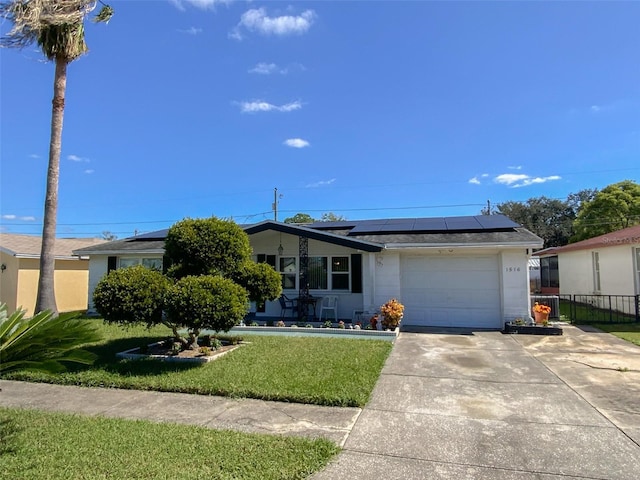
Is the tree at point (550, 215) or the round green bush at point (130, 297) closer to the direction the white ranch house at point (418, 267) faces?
the round green bush

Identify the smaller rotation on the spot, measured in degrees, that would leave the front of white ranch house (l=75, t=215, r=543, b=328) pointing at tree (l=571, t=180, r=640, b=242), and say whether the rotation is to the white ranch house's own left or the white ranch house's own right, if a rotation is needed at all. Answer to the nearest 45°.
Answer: approximately 135° to the white ranch house's own left

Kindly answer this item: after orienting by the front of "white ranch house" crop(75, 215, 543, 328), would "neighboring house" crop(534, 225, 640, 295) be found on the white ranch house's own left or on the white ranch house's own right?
on the white ranch house's own left

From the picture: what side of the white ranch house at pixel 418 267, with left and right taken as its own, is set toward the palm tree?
right

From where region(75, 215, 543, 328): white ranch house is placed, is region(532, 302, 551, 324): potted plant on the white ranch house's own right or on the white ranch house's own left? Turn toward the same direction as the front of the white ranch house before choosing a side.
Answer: on the white ranch house's own left

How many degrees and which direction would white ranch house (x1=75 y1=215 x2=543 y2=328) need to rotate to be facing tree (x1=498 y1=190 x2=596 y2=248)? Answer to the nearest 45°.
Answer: approximately 135° to its left

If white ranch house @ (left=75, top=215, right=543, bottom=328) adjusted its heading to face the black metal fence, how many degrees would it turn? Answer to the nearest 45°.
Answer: approximately 90° to its left

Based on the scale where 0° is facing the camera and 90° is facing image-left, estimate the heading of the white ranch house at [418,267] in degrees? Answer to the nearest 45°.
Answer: approximately 0°

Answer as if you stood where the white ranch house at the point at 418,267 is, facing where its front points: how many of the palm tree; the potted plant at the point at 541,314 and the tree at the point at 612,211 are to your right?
1

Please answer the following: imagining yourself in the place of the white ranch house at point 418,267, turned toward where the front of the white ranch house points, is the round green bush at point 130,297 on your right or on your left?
on your right

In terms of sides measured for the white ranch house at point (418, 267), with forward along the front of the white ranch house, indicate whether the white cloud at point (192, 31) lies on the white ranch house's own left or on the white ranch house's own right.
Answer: on the white ranch house's own right

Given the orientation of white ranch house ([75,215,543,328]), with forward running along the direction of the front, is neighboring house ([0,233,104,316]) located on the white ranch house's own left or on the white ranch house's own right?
on the white ranch house's own right
